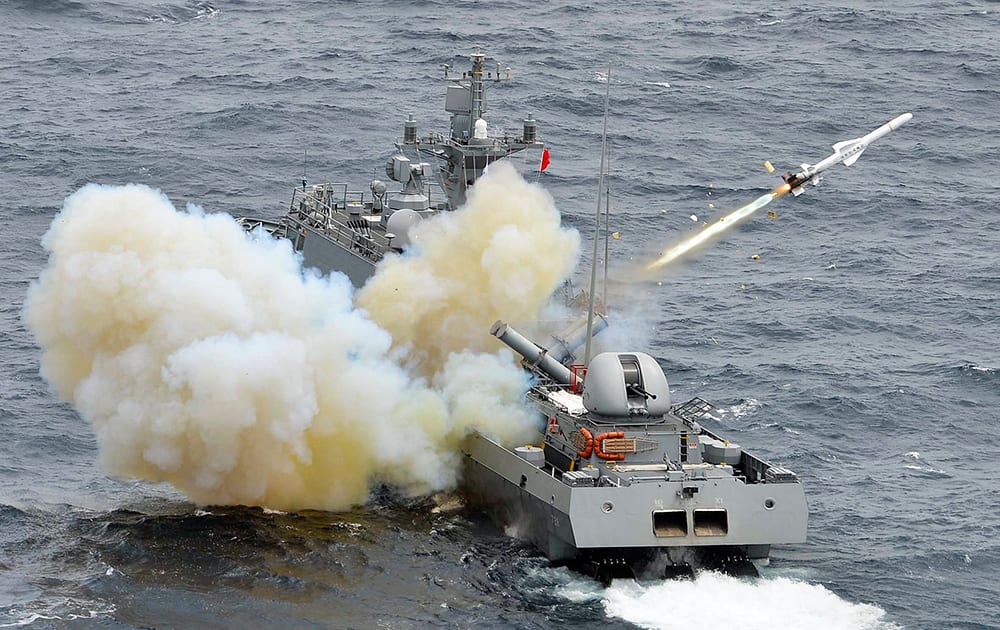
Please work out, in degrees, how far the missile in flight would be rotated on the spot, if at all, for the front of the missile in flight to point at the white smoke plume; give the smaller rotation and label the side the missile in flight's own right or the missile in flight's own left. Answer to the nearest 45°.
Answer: approximately 135° to the missile in flight's own right

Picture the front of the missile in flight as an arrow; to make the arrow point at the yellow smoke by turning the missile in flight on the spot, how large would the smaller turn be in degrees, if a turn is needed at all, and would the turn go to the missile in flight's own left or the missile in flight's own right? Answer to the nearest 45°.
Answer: approximately 180°

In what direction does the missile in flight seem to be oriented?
to the viewer's right
